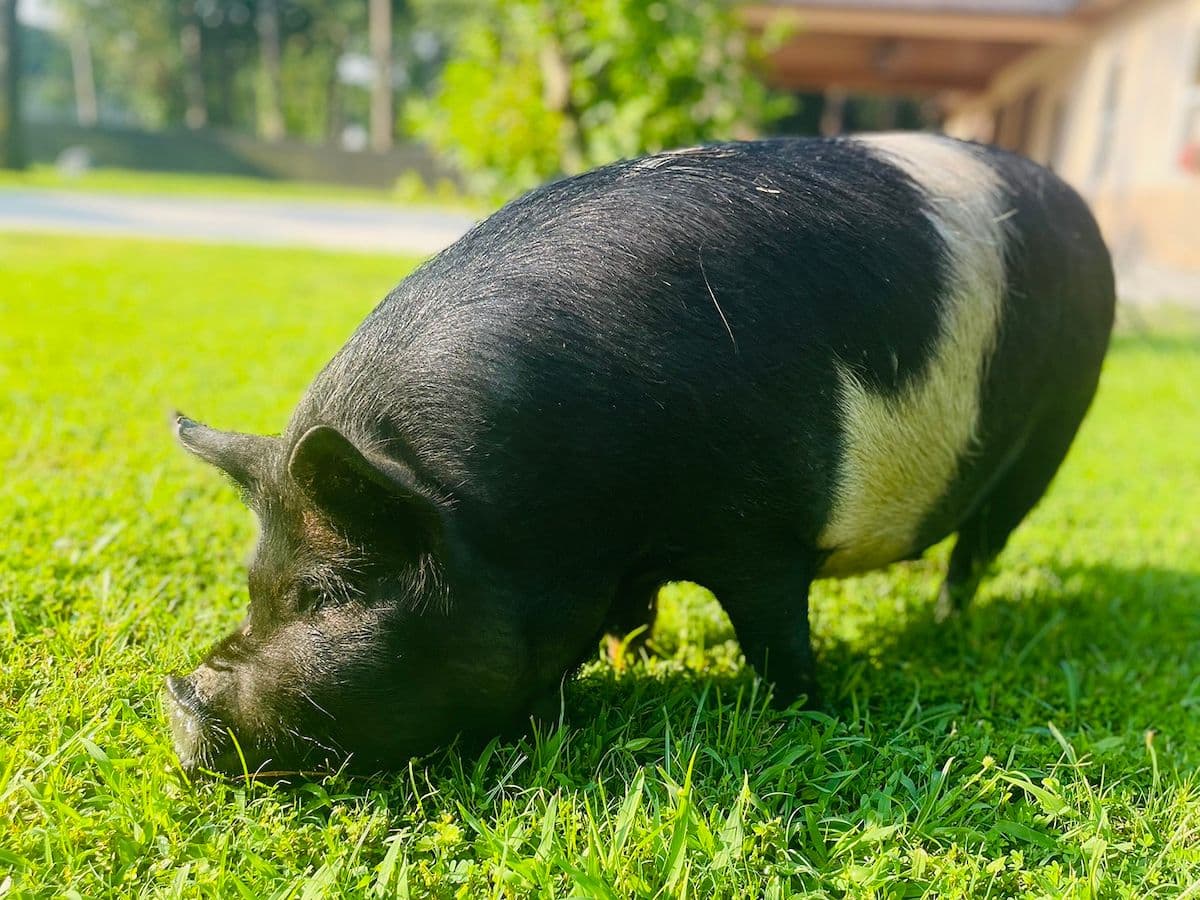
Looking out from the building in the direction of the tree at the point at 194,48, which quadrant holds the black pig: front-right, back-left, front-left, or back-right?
back-left

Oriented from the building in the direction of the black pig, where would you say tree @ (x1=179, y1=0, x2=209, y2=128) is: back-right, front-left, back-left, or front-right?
back-right

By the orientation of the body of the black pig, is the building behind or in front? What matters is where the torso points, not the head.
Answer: behind

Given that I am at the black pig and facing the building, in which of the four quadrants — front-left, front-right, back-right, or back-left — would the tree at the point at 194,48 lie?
front-left

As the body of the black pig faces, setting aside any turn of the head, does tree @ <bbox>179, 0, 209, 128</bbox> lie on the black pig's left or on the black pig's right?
on the black pig's right

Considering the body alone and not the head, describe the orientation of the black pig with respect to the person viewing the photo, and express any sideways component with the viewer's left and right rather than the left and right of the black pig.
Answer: facing the viewer and to the left of the viewer
